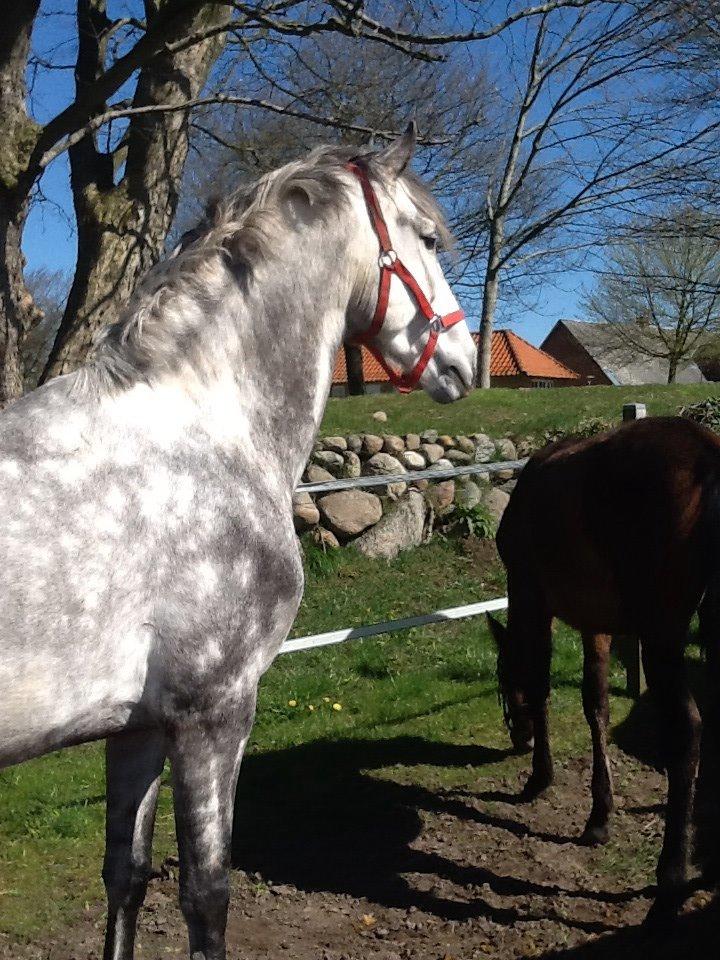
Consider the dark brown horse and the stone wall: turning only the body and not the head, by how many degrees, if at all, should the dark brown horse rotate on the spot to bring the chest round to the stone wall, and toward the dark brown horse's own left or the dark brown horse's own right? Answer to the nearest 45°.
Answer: approximately 45° to the dark brown horse's own right

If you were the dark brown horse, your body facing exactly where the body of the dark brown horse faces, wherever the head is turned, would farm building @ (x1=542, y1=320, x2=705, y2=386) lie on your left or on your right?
on your right

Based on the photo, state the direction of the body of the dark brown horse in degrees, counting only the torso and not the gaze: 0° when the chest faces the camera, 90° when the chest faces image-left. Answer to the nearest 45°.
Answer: approximately 135°

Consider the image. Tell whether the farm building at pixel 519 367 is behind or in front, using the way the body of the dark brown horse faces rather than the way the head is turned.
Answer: in front

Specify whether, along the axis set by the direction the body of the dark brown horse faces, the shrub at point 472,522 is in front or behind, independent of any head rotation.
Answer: in front
